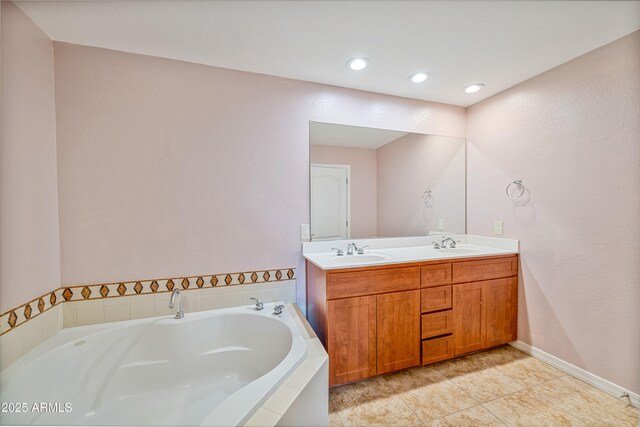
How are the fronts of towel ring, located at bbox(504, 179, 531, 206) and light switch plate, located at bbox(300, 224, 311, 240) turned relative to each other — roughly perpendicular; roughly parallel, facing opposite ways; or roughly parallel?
roughly perpendicular

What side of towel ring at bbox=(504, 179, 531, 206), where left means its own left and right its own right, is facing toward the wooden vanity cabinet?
front

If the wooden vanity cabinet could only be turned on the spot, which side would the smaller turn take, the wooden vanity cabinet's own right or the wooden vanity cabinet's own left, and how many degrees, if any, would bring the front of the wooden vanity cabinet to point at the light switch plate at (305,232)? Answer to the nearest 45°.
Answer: approximately 135° to the wooden vanity cabinet's own right

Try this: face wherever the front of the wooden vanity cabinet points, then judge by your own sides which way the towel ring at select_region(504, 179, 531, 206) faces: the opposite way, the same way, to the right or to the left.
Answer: to the right

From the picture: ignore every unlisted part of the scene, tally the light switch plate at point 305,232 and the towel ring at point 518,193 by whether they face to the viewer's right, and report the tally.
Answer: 0

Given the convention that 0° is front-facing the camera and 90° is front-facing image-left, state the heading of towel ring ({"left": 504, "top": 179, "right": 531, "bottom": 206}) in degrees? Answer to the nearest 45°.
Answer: approximately 45°

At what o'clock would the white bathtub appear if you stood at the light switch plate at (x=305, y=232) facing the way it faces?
The white bathtub is roughly at 2 o'clock from the light switch plate.

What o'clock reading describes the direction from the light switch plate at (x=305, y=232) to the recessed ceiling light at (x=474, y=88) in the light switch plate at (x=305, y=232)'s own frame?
The recessed ceiling light is roughly at 9 o'clock from the light switch plate.

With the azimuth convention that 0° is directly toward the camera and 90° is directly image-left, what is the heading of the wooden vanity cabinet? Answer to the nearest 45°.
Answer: approximately 315°

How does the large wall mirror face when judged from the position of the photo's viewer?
facing the viewer and to the right of the viewer
